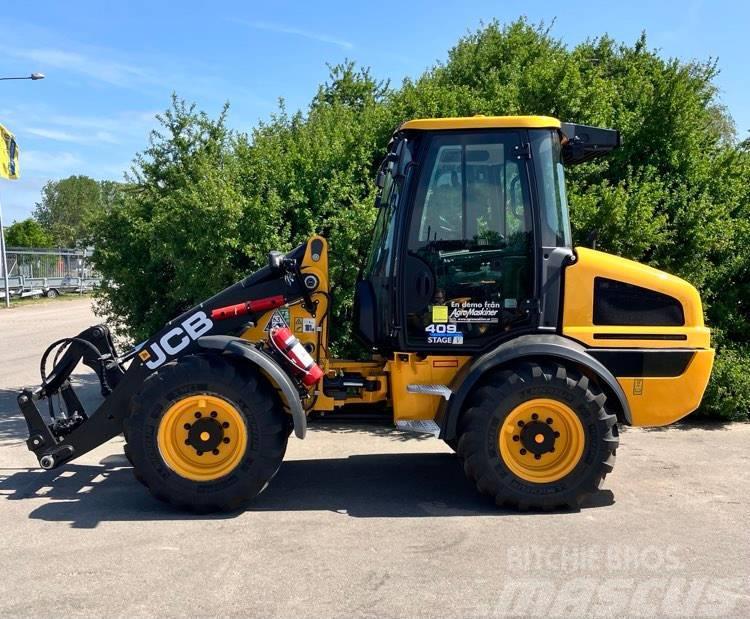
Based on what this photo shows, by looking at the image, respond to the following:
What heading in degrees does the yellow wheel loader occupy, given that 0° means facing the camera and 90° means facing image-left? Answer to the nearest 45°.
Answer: approximately 90°

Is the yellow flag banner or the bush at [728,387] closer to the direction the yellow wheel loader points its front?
the yellow flag banner

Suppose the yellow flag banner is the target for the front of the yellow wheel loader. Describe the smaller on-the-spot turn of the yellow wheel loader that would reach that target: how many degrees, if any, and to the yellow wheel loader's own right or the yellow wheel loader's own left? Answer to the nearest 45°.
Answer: approximately 45° to the yellow wheel loader's own right

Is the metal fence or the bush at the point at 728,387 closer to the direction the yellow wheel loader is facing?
the metal fence

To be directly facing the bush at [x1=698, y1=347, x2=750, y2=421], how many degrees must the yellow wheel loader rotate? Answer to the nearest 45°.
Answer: approximately 135° to its right

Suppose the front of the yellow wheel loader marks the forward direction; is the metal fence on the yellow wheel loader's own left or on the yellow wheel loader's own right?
on the yellow wheel loader's own right
